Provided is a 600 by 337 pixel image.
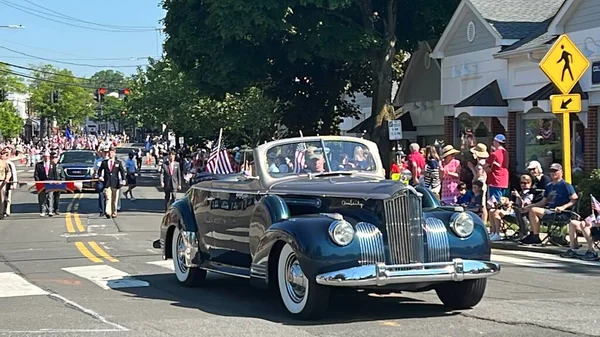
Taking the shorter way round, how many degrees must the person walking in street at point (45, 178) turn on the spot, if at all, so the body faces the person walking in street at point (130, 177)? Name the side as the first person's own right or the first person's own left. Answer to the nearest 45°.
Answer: approximately 135° to the first person's own left

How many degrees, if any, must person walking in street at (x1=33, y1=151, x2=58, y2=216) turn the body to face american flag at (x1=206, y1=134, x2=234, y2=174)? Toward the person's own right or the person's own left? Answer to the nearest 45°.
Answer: approximately 45° to the person's own left

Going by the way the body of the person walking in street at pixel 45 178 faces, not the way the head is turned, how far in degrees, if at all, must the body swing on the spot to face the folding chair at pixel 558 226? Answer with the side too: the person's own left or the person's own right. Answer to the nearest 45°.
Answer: approximately 45° to the person's own left

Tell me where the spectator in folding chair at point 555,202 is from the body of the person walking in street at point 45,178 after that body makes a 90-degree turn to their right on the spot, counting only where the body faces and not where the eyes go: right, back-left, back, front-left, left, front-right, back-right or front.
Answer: back-left

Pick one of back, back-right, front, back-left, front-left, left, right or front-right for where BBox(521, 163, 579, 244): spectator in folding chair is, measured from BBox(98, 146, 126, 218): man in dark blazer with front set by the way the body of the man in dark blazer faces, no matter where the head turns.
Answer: front-left

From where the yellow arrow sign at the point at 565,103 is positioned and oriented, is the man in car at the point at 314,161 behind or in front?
in front

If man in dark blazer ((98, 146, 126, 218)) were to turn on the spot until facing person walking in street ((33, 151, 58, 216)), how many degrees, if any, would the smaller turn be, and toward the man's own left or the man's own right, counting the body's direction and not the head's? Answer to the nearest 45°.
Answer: approximately 135° to the man's own right

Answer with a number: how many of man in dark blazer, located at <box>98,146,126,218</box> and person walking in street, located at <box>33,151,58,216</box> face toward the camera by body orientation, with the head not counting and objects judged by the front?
2

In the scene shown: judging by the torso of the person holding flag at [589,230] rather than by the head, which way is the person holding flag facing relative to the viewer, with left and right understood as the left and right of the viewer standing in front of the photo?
facing to the left of the viewer
